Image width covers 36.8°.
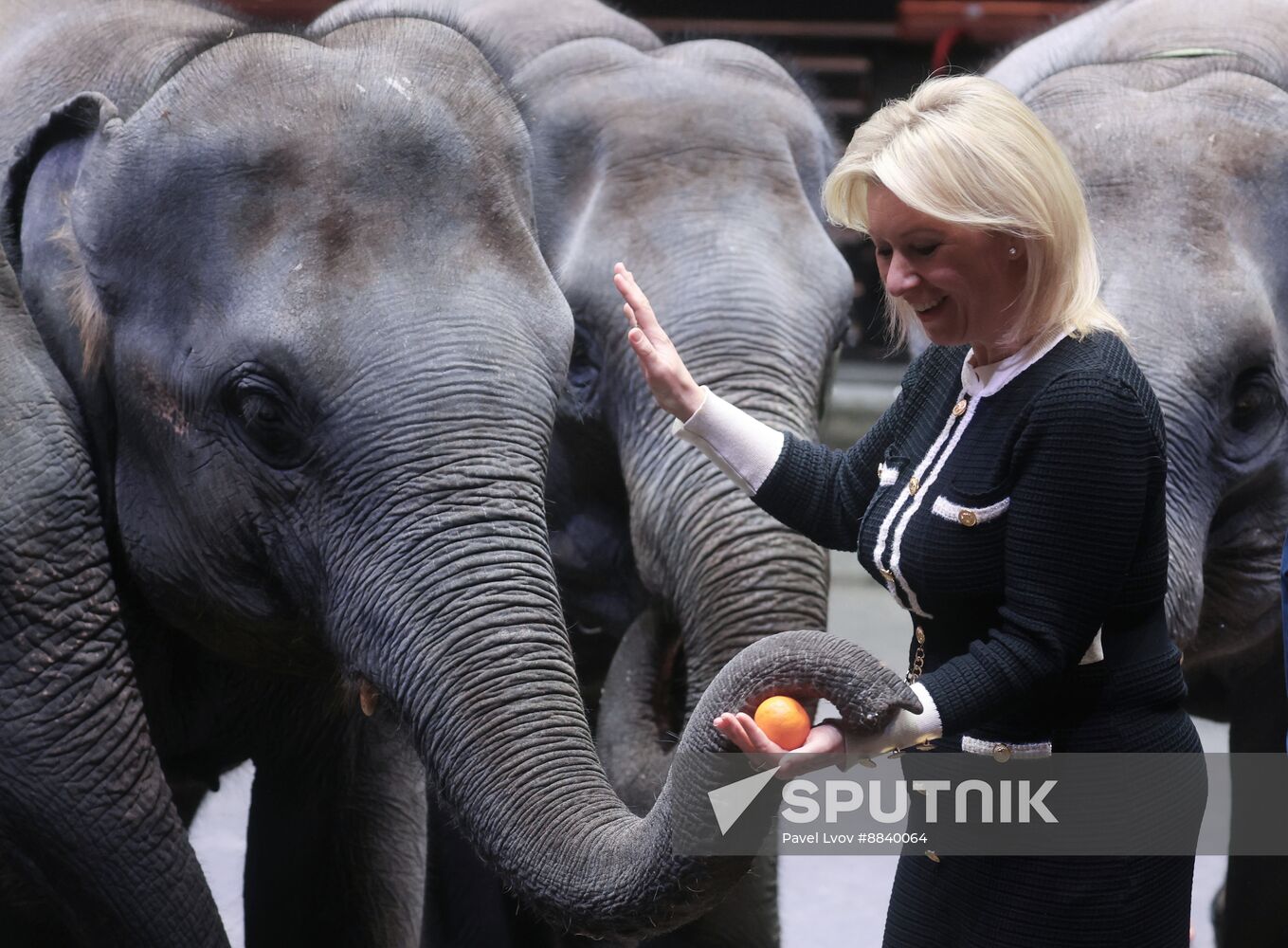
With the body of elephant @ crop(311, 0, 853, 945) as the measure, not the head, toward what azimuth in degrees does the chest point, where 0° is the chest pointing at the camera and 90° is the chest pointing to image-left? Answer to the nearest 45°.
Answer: approximately 315°

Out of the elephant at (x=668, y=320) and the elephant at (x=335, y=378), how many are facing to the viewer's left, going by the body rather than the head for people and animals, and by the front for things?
0

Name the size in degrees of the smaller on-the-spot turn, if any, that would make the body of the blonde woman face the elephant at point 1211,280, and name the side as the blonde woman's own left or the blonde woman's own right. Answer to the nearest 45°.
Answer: approximately 135° to the blonde woman's own right

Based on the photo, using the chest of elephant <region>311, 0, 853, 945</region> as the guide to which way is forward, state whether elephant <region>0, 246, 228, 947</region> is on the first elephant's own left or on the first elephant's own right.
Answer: on the first elephant's own right

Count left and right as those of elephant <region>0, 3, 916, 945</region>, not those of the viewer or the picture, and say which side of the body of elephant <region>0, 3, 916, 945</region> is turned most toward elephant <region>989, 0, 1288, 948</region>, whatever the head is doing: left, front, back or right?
left

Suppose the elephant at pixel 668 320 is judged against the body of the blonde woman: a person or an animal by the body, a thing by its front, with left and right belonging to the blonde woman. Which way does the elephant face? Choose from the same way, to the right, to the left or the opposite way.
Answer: to the left

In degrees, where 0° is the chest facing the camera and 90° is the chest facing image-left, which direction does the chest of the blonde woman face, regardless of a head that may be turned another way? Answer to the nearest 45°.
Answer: approximately 45°

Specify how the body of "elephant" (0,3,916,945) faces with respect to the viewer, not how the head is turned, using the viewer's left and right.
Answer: facing the viewer and to the right of the viewer

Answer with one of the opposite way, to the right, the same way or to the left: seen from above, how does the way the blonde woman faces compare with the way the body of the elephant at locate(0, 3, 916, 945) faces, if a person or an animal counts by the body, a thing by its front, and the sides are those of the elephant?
to the right

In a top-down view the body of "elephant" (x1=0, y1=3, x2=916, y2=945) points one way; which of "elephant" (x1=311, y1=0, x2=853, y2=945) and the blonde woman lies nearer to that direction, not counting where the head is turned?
the blonde woman
